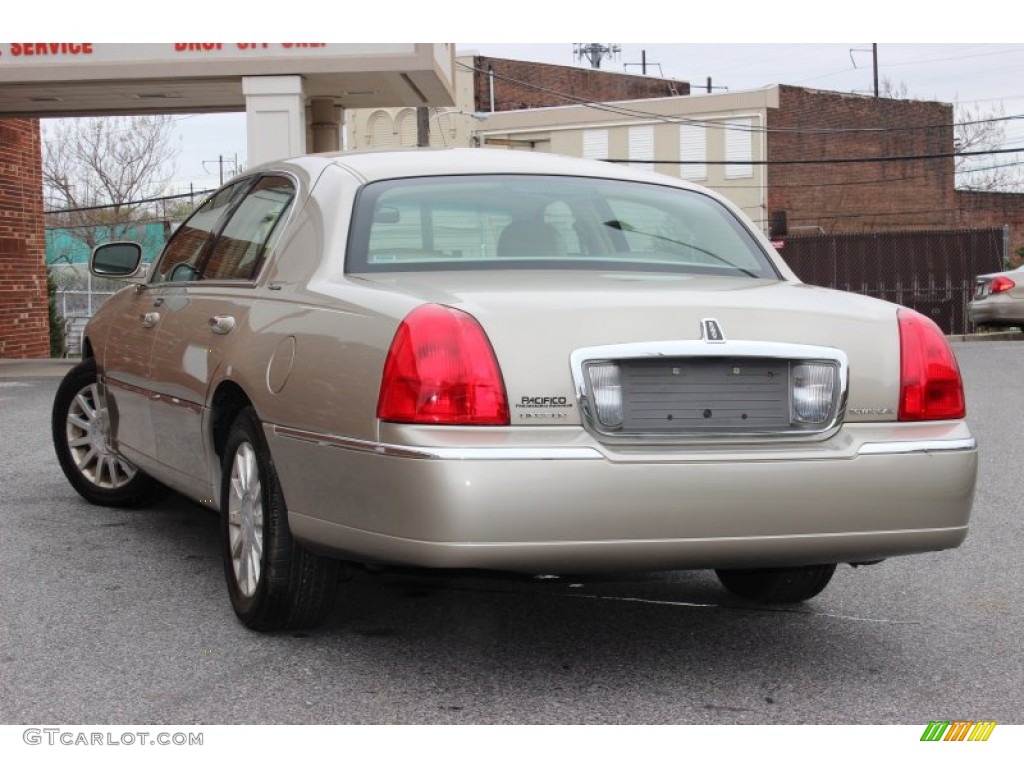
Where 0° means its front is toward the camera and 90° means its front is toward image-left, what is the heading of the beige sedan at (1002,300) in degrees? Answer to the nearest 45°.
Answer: approximately 225°

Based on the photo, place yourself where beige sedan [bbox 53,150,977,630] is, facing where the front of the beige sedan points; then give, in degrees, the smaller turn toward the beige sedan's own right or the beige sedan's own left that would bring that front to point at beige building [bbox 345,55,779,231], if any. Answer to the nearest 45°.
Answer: approximately 45° to the beige sedan's own right

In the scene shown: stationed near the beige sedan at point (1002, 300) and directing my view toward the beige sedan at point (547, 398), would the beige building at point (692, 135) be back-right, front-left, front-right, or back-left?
back-right

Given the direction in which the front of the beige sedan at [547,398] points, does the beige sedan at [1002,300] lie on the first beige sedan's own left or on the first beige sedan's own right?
on the first beige sedan's own right

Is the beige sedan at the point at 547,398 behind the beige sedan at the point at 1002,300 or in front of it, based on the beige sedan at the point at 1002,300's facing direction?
behind

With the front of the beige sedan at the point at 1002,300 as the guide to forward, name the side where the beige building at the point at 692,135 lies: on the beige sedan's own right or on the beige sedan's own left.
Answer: on the beige sedan's own left

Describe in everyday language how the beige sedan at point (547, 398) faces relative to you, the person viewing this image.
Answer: facing away from the viewer and to the left of the viewer

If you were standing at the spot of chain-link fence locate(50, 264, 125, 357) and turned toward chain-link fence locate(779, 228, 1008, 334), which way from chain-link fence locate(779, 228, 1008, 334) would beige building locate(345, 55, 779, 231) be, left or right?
left

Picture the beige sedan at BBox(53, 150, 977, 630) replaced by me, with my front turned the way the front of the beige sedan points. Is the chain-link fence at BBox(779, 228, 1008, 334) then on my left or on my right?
on my right

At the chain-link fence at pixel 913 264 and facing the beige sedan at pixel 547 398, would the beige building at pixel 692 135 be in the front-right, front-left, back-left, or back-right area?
back-right
